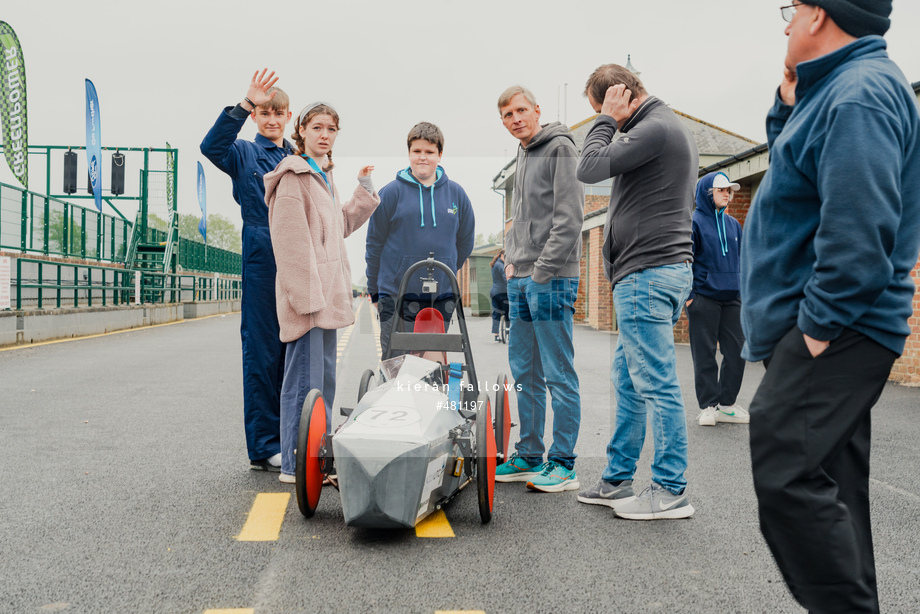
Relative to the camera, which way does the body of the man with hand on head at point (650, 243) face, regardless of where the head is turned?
to the viewer's left

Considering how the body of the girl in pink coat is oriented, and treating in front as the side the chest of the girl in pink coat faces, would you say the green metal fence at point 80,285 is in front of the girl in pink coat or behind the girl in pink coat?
behind

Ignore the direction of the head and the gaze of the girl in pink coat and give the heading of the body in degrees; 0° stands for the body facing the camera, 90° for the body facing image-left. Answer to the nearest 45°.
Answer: approximately 315°

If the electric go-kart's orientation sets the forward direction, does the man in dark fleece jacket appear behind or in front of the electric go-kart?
in front

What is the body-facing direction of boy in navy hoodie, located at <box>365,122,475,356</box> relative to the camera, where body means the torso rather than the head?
toward the camera

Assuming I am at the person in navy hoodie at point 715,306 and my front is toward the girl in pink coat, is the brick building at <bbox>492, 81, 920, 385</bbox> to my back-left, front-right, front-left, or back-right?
back-right

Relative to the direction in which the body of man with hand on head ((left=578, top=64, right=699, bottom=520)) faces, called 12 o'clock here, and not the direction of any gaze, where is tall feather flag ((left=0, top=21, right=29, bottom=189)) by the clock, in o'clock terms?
The tall feather flag is roughly at 1 o'clock from the man with hand on head.

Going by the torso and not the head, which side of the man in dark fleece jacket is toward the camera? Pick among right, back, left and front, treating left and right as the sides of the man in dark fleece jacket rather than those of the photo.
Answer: left

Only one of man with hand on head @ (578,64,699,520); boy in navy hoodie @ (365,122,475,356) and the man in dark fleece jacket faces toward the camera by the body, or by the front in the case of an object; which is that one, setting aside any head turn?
the boy in navy hoodie

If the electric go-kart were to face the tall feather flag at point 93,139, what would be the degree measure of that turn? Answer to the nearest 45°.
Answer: approximately 135° to its right

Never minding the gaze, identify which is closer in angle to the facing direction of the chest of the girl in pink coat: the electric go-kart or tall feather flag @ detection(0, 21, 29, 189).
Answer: the electric go-kart

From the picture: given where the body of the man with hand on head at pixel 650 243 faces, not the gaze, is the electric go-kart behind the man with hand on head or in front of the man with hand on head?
in front

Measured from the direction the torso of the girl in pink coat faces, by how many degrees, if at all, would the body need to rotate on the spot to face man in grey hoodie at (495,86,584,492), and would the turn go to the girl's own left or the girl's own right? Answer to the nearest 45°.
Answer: approximately 45° to the girl's own left

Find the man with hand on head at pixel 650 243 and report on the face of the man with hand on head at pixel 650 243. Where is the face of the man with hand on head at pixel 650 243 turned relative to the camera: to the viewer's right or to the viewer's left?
to the viewer's left

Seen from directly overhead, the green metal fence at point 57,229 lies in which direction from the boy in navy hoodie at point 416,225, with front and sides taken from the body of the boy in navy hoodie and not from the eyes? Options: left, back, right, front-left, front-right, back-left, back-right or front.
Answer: back-right

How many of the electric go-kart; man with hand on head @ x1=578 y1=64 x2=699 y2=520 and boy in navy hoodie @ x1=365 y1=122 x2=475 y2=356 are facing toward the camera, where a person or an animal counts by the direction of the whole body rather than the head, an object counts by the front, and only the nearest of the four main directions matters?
2

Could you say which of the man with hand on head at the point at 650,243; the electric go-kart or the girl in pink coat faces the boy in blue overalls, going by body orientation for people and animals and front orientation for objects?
the man with hand on head
